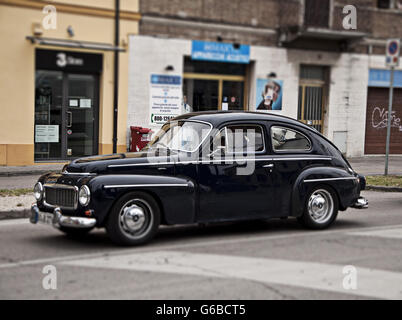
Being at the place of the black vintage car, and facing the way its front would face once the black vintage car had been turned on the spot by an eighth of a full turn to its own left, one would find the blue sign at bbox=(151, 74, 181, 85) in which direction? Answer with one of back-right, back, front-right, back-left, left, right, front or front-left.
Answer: back

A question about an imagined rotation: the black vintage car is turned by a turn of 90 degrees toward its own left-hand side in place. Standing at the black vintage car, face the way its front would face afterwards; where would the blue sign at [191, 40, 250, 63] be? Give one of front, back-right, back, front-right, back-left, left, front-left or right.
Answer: back-left

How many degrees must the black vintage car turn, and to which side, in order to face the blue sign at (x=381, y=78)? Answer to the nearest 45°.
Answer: approximately 180°

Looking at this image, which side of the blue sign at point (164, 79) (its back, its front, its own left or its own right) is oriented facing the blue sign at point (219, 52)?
left

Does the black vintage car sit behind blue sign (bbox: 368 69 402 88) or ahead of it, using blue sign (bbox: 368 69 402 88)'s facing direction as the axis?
ahead

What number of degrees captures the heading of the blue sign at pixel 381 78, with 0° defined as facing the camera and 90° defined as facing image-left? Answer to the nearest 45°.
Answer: approximately 0°

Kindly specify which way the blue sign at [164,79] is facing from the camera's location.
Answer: facing the viewer

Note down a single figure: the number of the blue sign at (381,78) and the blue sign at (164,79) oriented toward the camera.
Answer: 2

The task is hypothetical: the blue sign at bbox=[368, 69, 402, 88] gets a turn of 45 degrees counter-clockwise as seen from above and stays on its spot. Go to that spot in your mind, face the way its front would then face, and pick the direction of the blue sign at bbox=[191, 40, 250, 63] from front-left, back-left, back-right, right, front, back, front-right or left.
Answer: right

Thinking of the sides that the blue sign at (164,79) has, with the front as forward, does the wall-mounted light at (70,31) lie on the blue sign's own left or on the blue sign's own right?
on the blue sign's own right

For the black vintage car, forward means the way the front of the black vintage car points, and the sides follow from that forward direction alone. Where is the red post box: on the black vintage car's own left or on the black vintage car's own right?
on the black vintage car's own right

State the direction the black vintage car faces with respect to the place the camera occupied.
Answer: facing the viewer and to the left of the viewer

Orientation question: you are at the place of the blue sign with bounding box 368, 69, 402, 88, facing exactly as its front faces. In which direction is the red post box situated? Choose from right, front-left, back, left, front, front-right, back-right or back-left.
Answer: front-right
